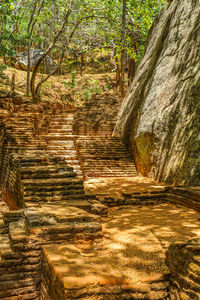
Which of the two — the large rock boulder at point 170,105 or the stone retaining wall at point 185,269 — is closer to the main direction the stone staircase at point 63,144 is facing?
the stone retaining wall

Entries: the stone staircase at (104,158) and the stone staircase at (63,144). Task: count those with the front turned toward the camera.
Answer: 2

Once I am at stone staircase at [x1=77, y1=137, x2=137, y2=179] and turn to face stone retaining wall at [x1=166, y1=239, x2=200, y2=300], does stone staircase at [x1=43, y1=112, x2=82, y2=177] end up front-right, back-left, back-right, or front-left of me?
back-right

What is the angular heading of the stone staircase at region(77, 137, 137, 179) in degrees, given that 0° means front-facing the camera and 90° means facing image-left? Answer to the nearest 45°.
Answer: approximately 0°

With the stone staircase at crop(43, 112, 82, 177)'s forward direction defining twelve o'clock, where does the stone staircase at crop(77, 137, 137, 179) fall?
the stone staircase at crop(77, 137, 137, 179) is roughly at 10 o'clock from the stone staircase at crop(43, 112, 82, 177).

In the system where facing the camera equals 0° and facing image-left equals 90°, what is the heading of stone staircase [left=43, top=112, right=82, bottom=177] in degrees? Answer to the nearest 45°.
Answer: approximately 0°

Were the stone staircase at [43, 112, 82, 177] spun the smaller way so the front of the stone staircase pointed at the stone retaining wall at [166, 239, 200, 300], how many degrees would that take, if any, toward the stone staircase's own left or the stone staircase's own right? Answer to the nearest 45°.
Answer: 0° — it already faces it

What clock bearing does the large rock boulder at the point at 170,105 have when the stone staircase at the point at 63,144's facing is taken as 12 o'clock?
The large rock boulder is roughly at 10 o'clock from the stone staircase.

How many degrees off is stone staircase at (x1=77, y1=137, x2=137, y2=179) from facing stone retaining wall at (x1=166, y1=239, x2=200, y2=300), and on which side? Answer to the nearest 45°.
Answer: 0° — it already faces it
